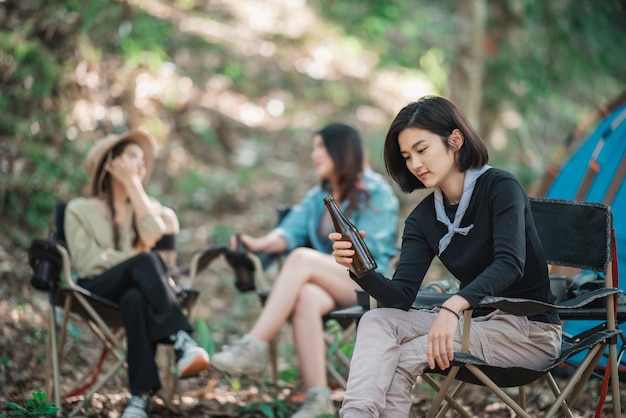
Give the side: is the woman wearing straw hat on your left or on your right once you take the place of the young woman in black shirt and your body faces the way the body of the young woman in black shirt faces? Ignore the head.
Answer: on your right

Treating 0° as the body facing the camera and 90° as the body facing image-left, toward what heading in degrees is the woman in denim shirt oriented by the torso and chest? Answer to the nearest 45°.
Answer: approximately 45°

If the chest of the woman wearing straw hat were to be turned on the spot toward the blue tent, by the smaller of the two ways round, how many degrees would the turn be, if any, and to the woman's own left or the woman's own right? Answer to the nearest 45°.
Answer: approximately 45° to the woman's own left

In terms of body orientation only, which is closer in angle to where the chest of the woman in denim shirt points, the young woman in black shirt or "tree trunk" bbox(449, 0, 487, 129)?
the young woman in black shirt

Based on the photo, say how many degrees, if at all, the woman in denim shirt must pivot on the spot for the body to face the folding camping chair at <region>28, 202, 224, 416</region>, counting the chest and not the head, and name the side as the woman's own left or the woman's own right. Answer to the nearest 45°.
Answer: approximately 45° to the woman's own right

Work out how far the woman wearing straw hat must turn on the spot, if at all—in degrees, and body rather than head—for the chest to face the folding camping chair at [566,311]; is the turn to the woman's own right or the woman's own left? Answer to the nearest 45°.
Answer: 0° — they already face it

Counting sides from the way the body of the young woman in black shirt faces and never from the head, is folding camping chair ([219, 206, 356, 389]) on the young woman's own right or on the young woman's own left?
on the young woman's own right
